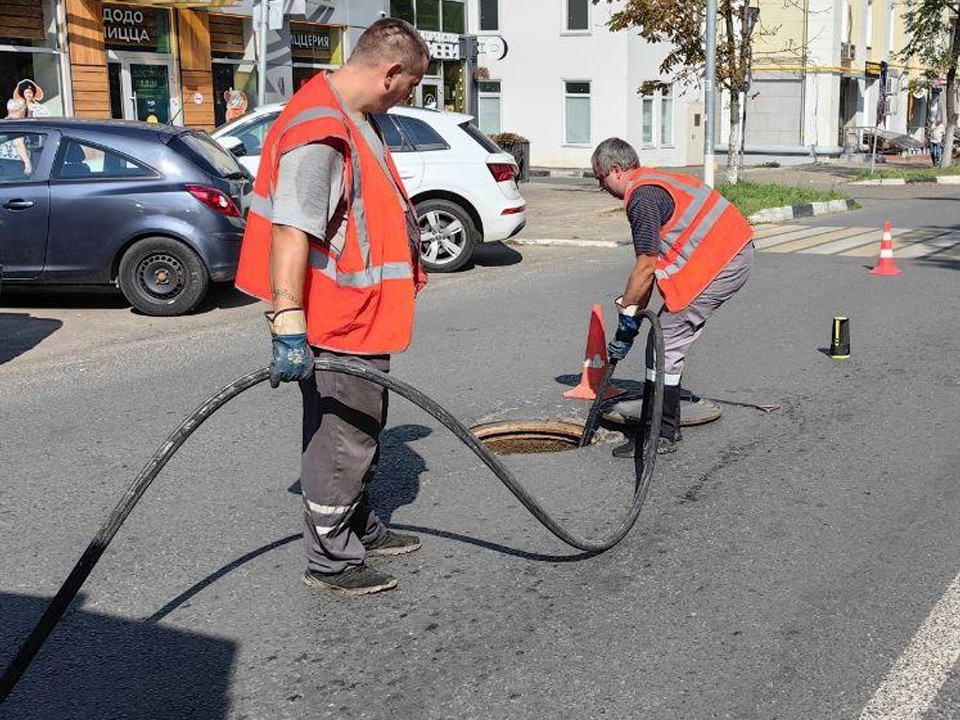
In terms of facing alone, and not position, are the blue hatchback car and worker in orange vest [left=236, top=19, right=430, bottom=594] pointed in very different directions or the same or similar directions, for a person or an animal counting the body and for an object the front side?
very different directions

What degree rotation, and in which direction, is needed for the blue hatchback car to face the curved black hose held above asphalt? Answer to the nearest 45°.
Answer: approximately 90° to its left

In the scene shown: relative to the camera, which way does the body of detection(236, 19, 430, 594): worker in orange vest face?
to the viewer's right

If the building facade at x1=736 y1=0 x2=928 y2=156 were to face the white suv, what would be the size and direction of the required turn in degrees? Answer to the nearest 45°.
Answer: approximately 45° to its right

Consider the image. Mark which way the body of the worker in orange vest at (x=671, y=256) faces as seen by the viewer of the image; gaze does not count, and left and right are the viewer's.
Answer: facing to the left of the viewer

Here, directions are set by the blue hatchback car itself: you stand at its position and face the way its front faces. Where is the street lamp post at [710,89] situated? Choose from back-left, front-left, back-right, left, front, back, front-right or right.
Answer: back-right

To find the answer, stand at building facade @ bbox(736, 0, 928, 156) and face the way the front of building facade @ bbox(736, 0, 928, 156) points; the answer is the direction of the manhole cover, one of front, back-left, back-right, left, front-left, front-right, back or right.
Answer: front-right

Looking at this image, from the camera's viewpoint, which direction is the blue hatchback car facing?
to the viewer's left

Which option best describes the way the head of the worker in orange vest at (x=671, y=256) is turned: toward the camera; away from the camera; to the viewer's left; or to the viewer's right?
to the viewer's left

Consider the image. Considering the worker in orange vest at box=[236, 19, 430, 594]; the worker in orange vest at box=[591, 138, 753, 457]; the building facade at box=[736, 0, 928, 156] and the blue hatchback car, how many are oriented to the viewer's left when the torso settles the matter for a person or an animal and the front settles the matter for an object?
2
